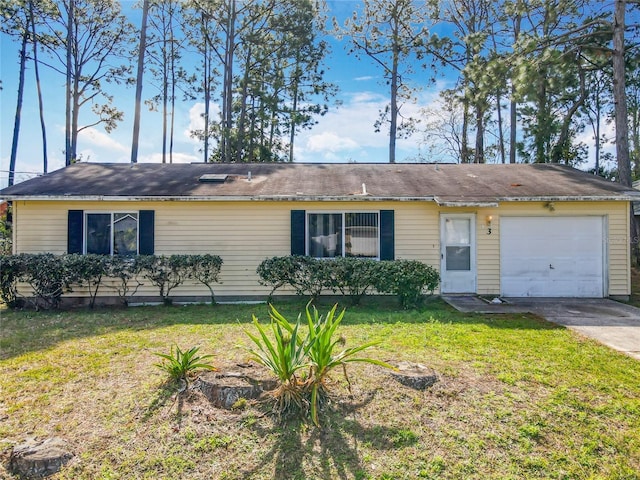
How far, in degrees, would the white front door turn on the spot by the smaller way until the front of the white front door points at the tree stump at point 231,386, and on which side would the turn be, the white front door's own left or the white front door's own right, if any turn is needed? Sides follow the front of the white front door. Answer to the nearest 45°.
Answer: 0° — it already faces it

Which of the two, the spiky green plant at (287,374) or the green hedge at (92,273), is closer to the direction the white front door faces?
the spiky green plant

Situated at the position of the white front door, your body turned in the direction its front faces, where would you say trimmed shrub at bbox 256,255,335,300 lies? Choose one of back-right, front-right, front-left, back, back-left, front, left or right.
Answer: front-right

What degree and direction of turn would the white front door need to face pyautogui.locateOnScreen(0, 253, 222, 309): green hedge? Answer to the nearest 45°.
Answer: approximately 45° to its right

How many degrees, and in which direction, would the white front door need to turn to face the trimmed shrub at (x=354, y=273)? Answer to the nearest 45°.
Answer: approximately 45° to its right

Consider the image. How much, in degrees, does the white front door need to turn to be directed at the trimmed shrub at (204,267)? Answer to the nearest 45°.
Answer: approximately 45° to its right

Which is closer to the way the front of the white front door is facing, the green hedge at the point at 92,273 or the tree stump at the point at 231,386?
the tree stump

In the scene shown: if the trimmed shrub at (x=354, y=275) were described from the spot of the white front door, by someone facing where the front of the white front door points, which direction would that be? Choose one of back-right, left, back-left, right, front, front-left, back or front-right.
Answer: front-right

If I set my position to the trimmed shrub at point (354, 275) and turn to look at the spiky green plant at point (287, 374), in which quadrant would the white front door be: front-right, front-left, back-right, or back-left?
back-left

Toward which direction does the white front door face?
toward the camera

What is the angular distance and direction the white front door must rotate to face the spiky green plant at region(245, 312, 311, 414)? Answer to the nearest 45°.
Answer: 0° — it already faces it

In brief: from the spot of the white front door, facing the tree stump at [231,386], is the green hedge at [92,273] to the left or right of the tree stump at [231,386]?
right

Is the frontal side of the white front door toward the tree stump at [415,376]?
yes
